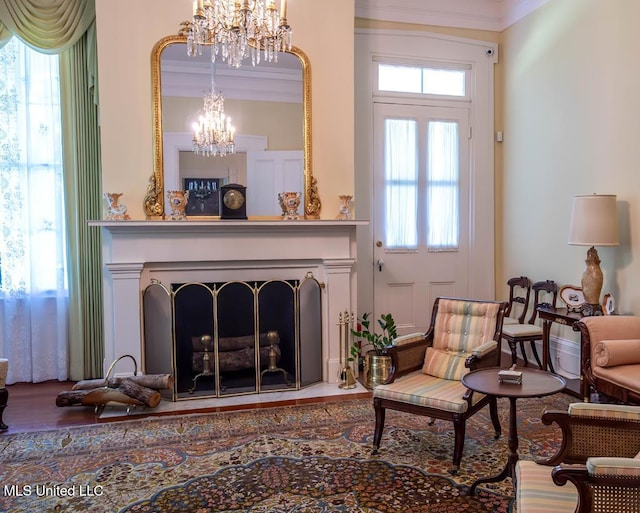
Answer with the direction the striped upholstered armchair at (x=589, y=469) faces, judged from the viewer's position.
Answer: facing to the left of the viewer

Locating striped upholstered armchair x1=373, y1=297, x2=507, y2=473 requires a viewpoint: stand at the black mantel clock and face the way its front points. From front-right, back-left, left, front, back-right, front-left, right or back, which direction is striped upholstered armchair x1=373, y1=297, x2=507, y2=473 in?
front-left

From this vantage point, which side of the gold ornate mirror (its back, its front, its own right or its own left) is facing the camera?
front

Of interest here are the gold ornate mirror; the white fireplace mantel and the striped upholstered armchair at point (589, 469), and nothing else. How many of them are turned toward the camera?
2

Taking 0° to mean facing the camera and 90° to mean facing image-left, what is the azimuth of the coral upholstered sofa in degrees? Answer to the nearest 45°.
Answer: approximately 45°

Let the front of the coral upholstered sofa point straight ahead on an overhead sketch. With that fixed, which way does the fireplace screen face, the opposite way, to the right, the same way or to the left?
to the left

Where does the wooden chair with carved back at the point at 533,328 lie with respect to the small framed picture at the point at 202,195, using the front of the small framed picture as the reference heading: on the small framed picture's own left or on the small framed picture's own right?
on the small framed picture's own left
